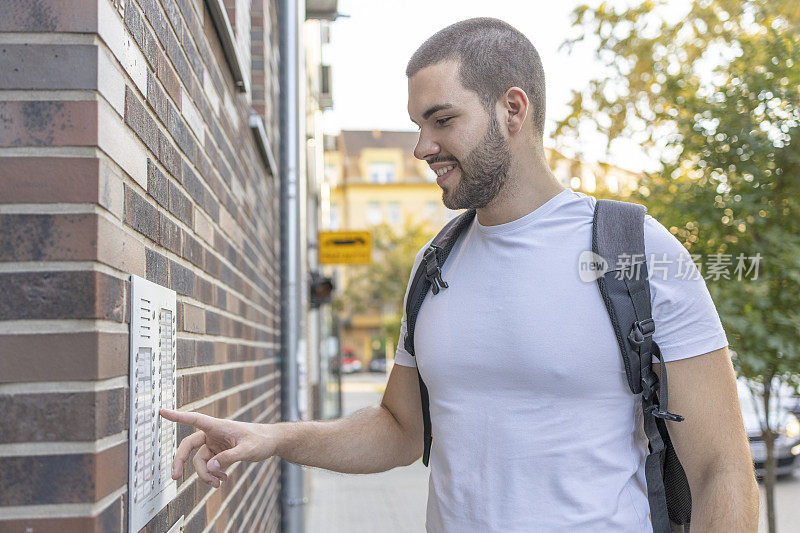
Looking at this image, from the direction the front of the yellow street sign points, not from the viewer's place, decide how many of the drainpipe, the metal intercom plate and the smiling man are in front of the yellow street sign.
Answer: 3

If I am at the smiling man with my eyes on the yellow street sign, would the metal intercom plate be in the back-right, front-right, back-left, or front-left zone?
back-left

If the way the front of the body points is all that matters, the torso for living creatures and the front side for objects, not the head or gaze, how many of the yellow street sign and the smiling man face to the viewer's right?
0

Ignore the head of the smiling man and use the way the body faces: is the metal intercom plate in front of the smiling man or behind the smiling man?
in front

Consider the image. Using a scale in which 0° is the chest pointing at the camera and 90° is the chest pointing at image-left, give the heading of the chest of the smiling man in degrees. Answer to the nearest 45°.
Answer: approximately 45°

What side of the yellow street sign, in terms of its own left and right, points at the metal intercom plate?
front

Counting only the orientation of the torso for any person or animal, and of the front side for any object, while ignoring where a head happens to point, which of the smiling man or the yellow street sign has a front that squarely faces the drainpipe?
the yellow street sign

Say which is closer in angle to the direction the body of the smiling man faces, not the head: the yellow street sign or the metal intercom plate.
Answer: the metal intercom plate

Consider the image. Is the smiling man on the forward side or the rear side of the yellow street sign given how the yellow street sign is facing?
on the forward side

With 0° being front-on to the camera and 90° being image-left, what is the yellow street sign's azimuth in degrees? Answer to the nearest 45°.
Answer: approximately 0°

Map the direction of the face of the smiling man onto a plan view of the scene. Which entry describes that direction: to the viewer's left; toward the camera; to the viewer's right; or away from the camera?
to the viewer's left

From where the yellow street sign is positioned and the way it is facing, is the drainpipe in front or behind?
in front
